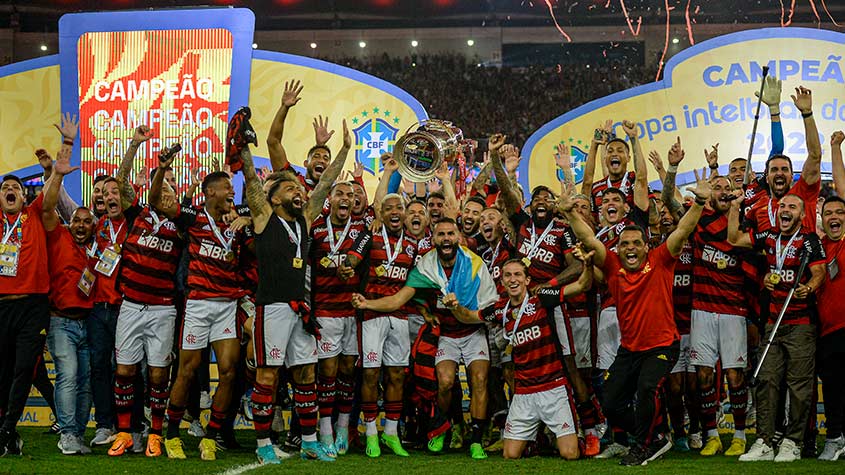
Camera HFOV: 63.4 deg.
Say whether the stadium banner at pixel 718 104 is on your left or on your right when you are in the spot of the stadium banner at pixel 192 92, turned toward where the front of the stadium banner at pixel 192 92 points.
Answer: on your left

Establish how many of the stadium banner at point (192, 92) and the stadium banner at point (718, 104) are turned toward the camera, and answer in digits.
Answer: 2

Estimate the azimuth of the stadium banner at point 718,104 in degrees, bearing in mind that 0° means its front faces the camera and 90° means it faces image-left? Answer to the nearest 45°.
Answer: approximately 0°

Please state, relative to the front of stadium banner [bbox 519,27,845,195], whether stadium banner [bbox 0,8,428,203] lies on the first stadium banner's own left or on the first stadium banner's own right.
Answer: on the first stadium banner's own right

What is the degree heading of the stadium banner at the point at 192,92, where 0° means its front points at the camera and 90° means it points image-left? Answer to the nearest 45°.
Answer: approximately 0°
